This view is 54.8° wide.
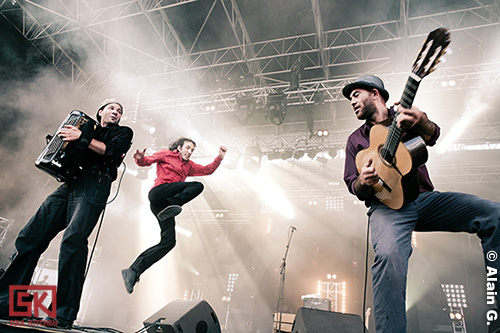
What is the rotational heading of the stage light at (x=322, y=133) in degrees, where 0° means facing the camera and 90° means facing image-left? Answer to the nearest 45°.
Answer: approximately 0°

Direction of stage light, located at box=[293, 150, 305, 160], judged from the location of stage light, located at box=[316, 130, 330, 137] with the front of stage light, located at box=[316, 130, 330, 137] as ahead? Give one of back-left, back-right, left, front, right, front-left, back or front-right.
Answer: back-right

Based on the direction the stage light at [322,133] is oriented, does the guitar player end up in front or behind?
in front

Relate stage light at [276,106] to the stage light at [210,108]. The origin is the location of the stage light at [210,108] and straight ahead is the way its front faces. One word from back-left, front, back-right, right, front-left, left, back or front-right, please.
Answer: front-left

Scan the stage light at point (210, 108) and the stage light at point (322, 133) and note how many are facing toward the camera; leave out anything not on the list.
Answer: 2

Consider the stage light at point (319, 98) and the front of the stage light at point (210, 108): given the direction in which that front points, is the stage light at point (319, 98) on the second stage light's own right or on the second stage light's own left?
on the second stage light's own left

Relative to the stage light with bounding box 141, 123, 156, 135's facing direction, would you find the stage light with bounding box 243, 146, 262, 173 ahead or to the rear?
ahead
